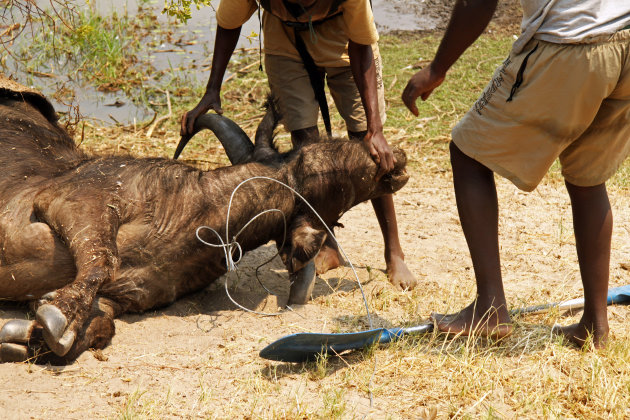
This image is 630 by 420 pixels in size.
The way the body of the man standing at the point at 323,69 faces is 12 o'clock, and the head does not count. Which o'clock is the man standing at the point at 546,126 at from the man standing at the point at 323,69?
the man standing at the point at 546,126 is roughly at 11 o'clock from the man standing at the point at 323,69.

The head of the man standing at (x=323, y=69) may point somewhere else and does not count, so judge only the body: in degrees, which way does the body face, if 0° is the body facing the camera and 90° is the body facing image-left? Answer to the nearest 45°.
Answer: approximately 0°
